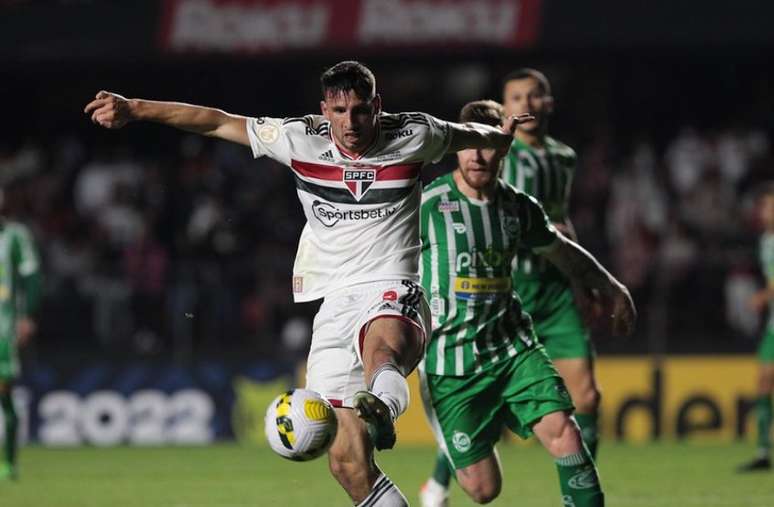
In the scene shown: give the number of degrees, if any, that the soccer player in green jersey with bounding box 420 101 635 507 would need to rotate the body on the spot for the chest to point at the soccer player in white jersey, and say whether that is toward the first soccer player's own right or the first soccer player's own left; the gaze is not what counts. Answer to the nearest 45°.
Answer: approximately 45° to the first soccer player's own right

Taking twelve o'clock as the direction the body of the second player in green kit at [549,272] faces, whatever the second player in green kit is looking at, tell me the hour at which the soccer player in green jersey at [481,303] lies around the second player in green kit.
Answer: The soccer player in green jersey is roughly at 11 o'clock from the second player in green kit.

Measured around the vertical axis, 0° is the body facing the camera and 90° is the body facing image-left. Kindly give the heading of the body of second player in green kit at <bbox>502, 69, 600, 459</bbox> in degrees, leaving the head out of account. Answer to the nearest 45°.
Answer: approximately 45°

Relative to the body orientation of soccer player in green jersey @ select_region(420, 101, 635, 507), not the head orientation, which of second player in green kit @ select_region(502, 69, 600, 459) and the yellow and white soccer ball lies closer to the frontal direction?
the yellow and white soccer ball

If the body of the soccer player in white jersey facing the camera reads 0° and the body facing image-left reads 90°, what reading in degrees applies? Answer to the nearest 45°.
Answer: approximately 0°

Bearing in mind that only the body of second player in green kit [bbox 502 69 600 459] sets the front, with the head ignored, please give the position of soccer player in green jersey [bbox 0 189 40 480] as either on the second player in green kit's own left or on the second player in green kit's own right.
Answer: on the second player in green kit's own right
